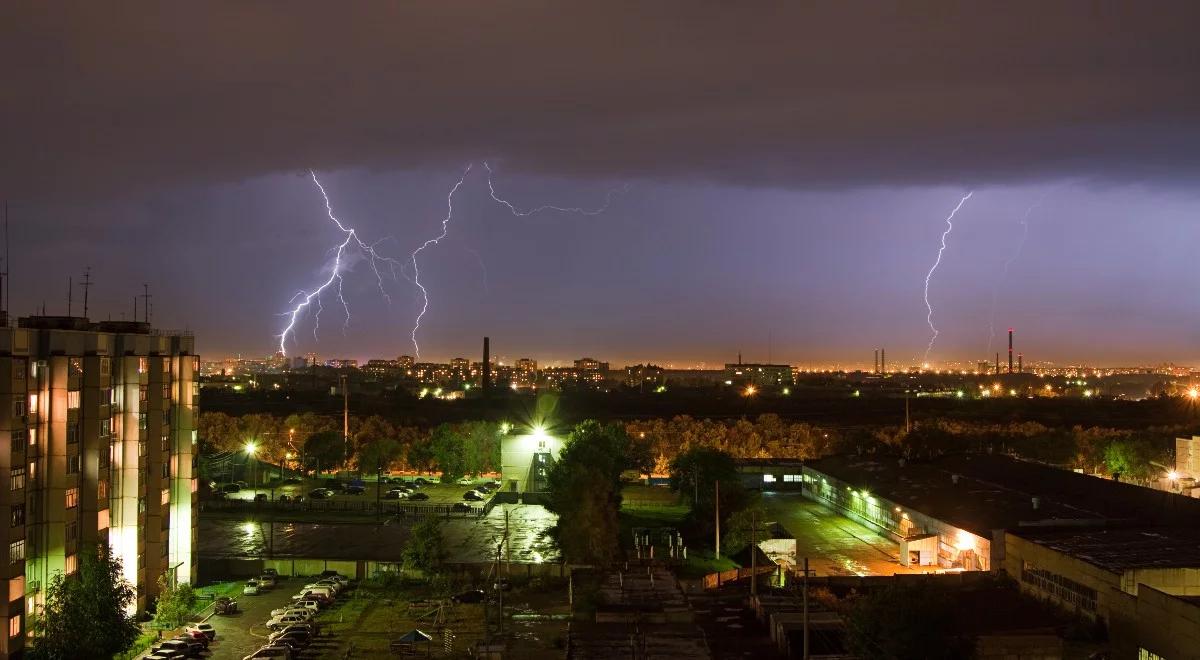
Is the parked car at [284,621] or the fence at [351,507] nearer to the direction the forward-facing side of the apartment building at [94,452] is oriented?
the parked car

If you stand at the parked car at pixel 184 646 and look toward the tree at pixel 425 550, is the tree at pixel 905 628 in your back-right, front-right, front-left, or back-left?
front-right

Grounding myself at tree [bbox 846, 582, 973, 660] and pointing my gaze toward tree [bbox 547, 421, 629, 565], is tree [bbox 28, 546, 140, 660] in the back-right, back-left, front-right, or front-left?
front-left

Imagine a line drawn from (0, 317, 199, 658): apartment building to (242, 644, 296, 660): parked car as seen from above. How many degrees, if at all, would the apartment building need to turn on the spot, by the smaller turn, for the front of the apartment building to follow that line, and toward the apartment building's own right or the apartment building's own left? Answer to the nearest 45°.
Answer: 0° — it already faces it

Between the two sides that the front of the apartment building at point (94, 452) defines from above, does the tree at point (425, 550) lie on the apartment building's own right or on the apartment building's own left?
on the apartment building's own left

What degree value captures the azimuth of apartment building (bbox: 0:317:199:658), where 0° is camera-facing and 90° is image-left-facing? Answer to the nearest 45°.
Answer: approximately 315°

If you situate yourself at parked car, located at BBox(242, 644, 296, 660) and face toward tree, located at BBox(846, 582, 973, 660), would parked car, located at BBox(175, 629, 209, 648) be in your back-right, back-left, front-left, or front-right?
back-left

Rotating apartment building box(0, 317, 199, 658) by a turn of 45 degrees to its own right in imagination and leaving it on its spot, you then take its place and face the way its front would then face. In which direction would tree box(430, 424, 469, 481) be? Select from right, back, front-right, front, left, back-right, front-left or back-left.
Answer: back-left

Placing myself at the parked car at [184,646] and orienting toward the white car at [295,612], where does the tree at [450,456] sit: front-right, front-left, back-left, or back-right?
front-left

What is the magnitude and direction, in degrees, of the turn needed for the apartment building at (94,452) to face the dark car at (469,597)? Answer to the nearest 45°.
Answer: approximately 45° to its left

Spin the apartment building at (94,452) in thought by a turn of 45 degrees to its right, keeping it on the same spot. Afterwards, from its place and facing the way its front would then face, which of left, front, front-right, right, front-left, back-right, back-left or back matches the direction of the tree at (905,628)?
front-left

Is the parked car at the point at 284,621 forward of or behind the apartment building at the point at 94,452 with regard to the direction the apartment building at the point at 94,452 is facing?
forward

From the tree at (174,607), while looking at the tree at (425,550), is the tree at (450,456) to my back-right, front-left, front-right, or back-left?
front-left
